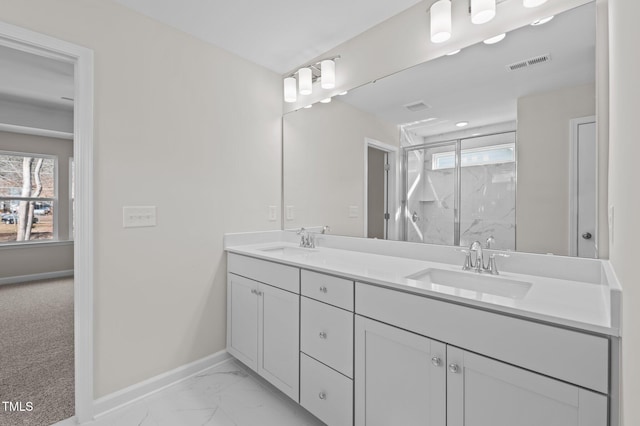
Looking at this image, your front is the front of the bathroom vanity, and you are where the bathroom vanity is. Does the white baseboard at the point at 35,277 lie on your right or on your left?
on your right

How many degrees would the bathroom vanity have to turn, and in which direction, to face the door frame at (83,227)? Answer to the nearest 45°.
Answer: approximately 45° to its right

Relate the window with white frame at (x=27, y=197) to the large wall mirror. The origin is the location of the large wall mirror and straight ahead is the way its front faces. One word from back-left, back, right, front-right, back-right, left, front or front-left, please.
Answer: front-right

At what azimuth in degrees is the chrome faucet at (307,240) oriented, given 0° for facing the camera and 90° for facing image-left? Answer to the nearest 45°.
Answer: approximately 45°

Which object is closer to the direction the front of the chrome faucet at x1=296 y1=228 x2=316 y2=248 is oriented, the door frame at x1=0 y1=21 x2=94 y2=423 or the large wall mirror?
the door frame

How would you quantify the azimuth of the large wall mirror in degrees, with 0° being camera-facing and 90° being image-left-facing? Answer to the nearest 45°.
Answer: approximately 45°

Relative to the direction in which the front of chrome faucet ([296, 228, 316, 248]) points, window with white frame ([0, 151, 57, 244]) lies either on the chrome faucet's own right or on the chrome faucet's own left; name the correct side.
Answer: on the chrome faucet's own right

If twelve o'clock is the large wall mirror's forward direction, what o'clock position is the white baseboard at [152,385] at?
The white baseboard is roughly at 1 o'clock from the large wall mirror.

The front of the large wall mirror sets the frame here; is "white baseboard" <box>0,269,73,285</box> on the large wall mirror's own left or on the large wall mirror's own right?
on the large wall mirror's own right
